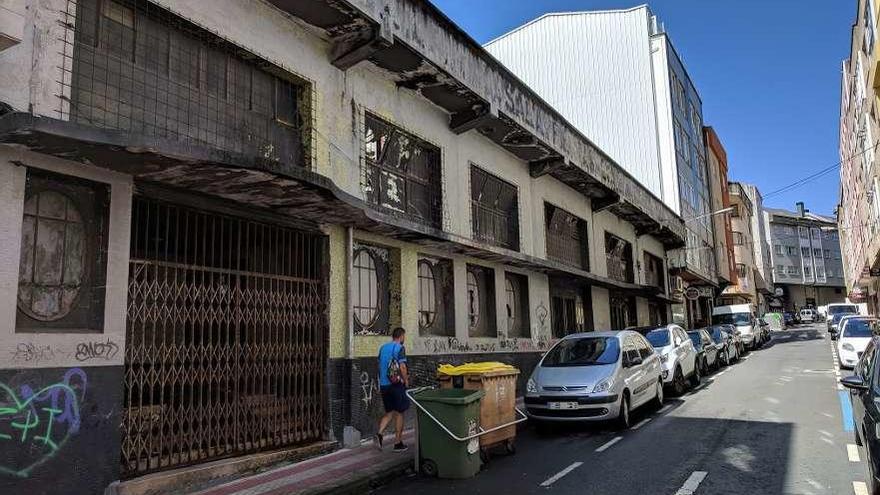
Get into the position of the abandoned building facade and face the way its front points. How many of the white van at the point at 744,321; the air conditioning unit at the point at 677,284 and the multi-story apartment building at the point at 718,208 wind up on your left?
3

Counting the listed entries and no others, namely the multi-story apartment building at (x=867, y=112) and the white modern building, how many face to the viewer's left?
1

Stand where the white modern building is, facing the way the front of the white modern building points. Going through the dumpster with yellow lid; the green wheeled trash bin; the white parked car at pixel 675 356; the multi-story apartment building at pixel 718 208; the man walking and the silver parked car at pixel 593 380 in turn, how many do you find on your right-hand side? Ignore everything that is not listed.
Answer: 5

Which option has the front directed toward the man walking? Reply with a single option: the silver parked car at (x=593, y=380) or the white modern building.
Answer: the silver parked car

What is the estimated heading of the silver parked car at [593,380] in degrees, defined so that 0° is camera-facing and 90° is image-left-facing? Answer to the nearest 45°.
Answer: approximately 45°

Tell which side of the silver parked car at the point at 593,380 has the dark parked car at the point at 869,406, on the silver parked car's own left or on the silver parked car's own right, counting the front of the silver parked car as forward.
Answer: on the silver parked car's own left

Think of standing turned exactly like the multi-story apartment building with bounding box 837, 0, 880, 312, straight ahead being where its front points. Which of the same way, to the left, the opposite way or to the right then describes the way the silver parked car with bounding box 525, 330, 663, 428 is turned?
to the left

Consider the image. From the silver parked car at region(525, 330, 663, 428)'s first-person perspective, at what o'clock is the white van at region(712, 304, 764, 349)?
The white van is roughly at 5 o'clock from the silver parked car.

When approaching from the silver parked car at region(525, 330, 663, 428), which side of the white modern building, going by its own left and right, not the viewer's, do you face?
right

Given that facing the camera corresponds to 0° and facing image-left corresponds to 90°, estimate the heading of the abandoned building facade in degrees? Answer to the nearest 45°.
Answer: approximately 315°

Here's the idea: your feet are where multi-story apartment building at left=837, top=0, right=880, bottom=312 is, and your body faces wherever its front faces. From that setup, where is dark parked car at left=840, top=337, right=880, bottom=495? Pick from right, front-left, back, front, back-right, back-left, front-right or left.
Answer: left

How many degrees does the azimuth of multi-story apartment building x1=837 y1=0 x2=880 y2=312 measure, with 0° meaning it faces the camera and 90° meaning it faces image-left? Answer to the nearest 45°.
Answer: approximately 90°

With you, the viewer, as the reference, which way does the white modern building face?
facing to the right of the viewer

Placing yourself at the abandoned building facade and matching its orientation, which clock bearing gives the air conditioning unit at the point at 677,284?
The air conditioning unit is roughly at 9 o'clock from the abandoned building facade.
